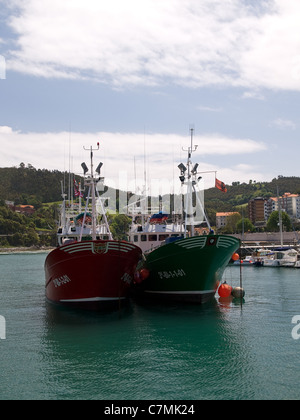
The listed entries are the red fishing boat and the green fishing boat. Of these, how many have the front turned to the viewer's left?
0

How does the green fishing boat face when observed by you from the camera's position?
facing the viewer and to the right of the viewer

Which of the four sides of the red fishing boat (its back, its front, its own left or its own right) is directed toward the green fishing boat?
left

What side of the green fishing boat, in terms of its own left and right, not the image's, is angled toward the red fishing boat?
right

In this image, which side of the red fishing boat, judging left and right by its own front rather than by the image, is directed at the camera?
front
